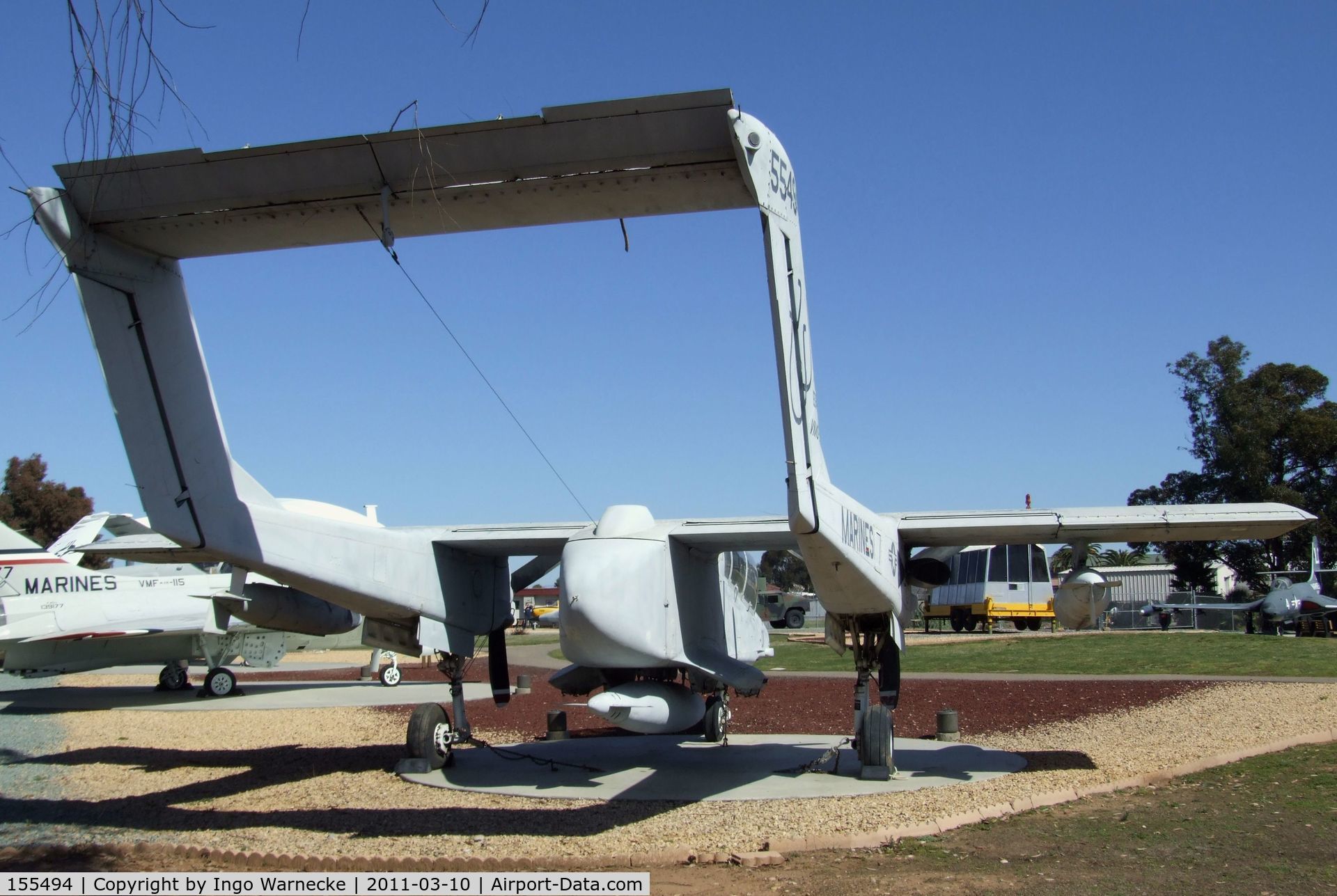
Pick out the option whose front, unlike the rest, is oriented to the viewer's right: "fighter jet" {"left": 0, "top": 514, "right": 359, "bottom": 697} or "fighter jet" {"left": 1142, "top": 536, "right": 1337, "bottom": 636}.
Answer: "fighter jet" {"left": 0, "top": 514, "right": 359, "bottom": 697}

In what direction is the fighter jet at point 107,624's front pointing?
to the viewer's right

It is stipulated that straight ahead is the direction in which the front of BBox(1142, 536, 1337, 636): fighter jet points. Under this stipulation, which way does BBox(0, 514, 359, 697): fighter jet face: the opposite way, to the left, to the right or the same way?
the opposite way

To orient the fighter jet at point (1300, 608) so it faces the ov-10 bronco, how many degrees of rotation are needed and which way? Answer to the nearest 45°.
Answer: approximately 45° to its left

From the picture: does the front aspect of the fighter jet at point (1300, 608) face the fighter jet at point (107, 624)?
yes

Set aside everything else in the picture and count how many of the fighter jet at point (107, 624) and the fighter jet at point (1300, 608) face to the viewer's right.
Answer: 1

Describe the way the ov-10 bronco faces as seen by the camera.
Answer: facing away from the viewer and to the right of the viewer

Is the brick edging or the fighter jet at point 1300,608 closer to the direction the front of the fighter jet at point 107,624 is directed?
the fighter jet

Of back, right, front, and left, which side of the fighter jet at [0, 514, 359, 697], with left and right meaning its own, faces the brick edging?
right

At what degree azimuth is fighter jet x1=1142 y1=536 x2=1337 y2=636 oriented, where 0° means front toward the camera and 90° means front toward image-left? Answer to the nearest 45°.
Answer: approximately 45°
